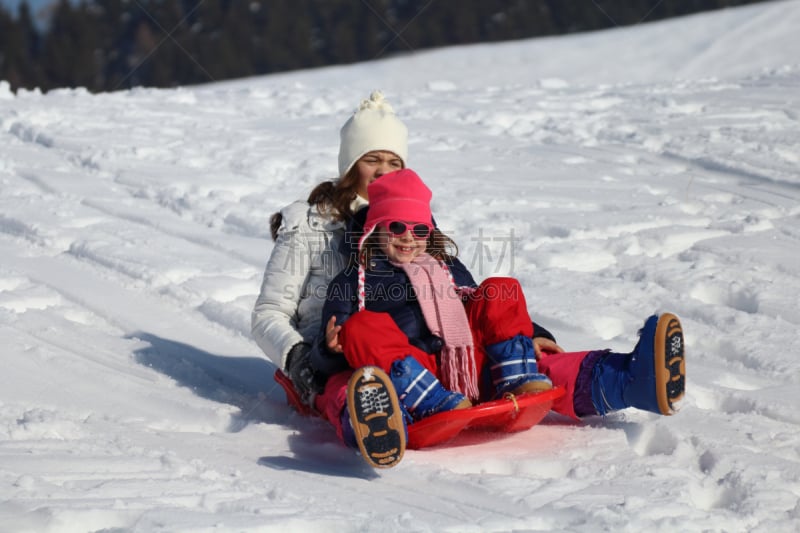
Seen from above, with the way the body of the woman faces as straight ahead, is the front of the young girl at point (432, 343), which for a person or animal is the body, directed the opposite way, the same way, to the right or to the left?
the same way

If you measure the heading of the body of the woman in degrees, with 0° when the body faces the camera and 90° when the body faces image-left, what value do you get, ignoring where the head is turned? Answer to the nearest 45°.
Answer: approximately 315°

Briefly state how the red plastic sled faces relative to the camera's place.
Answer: facing the viewer and to the right of the viewer
